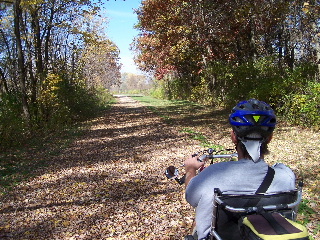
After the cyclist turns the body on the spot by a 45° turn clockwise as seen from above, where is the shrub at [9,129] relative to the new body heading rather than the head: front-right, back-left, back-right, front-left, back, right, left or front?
left

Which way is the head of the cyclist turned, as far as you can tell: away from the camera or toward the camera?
away from the camera

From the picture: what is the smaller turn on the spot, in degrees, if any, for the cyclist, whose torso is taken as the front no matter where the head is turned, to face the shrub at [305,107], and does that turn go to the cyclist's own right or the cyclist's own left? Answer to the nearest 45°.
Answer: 0° — they already face it

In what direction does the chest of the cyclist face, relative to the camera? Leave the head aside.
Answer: away from the camera
